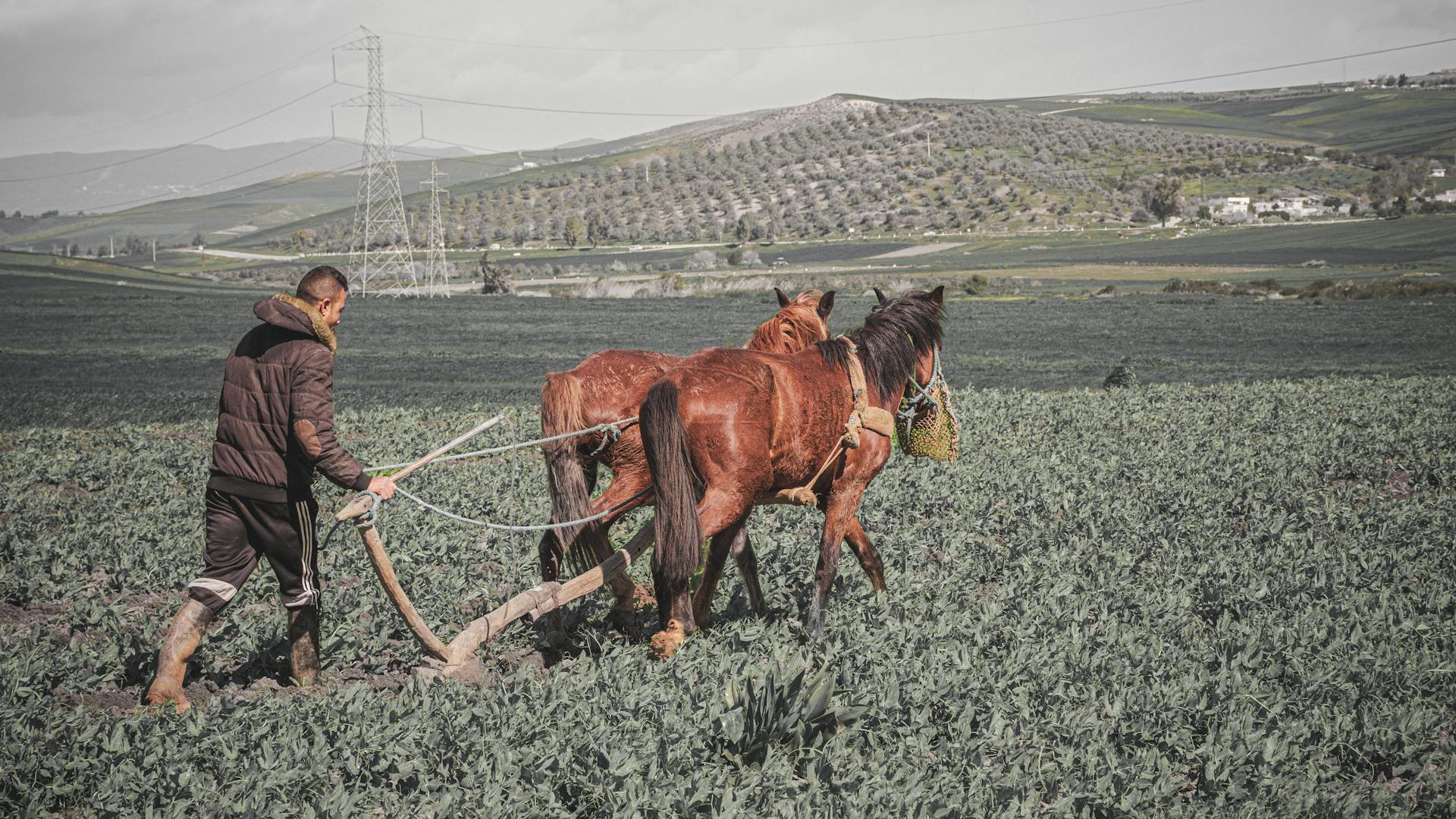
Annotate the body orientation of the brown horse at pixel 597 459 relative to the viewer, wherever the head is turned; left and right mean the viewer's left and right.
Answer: facing away from the viewer and to the right of the viewer

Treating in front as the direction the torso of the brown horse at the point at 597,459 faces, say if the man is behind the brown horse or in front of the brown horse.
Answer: behind

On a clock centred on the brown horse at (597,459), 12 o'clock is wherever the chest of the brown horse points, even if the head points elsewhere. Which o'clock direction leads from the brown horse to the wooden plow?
The wooden plow is roughly at 5 o'clock from the brown horse.

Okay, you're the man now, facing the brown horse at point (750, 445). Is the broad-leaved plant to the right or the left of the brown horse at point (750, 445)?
right

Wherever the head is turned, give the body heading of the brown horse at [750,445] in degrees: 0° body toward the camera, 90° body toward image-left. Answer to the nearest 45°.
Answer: approximately 225°

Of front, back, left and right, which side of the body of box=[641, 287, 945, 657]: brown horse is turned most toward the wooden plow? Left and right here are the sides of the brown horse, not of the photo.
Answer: back

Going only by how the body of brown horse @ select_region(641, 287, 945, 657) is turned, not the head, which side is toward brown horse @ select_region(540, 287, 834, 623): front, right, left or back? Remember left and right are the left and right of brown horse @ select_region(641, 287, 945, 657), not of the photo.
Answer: left

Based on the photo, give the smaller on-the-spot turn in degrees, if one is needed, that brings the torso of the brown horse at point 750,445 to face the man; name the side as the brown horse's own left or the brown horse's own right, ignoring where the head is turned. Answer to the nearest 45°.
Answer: approximately 180°

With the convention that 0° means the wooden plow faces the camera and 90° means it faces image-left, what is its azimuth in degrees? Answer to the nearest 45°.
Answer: approximately 270°
